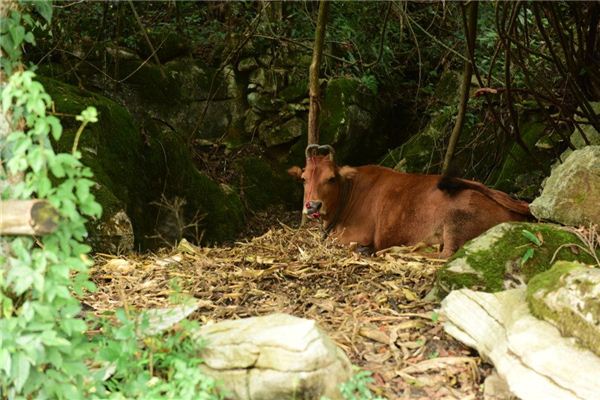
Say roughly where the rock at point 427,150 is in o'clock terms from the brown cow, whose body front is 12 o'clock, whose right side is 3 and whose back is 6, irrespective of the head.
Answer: The rock is roughly at 3 o'clock from the brown cow.

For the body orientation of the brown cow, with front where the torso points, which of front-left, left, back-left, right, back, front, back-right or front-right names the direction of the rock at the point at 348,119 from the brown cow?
right

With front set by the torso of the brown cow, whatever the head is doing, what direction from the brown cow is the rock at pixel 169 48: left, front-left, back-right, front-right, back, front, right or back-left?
front-right

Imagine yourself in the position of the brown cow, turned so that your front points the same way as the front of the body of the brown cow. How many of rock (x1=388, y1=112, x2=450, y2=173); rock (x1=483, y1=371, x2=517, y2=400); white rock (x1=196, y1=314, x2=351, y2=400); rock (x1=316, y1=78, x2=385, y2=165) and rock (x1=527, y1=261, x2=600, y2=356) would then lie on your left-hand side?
3

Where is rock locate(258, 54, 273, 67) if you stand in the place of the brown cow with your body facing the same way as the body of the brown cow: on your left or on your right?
on your right

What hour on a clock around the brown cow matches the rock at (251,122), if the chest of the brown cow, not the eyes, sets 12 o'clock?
The rock is roughly at 2 o'clock from the brown cow.

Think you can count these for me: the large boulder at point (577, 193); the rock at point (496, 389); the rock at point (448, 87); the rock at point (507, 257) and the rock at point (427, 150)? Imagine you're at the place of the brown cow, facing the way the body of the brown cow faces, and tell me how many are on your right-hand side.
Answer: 2

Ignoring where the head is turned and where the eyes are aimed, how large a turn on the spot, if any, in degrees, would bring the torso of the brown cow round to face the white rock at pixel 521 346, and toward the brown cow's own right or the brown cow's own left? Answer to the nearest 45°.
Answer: approximately 90° to the brown cow's own left

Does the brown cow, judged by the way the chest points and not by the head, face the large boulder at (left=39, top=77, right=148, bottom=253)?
yes

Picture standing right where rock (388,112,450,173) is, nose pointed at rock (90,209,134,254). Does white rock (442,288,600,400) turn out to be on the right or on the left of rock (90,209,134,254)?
left

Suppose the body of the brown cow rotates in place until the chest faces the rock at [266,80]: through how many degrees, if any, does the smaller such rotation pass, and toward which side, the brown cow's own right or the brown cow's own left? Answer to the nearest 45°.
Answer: approximately 45° to the brown cow's own right

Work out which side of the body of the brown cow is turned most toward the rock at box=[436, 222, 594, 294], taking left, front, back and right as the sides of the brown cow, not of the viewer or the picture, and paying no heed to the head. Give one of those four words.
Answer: left

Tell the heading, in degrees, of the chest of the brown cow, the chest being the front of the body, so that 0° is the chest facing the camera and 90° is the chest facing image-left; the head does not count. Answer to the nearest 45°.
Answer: approximately 90°
